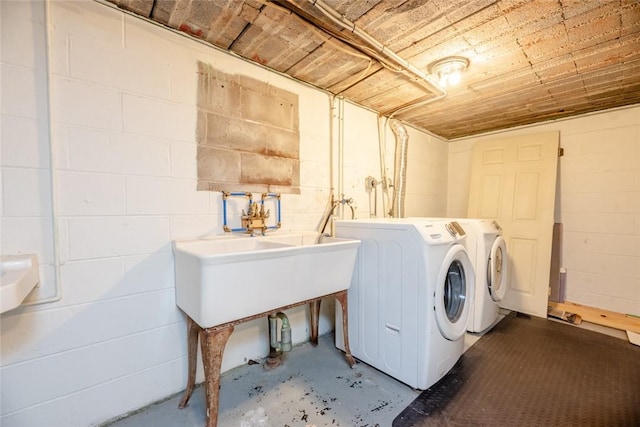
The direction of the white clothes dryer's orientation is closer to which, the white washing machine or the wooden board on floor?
the wooden board on floor

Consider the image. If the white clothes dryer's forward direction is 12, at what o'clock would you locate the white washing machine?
The white washing machine is roughly at 4 o'clock from the white clothes dryer.

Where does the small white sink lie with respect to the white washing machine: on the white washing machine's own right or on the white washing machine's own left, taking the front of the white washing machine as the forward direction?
on the white washing machine's own right

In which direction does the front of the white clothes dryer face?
to the viewer's right

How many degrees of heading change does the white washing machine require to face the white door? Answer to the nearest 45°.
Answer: approximately 90° to its left

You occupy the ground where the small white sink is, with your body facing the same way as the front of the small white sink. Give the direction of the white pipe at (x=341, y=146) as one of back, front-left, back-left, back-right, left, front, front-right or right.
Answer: left

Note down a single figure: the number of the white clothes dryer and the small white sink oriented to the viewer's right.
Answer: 1

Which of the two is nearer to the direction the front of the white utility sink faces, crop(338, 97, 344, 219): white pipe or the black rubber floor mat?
the black rubber floor mat

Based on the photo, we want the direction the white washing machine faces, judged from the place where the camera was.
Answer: facing the viewer and to the right of the viewer
